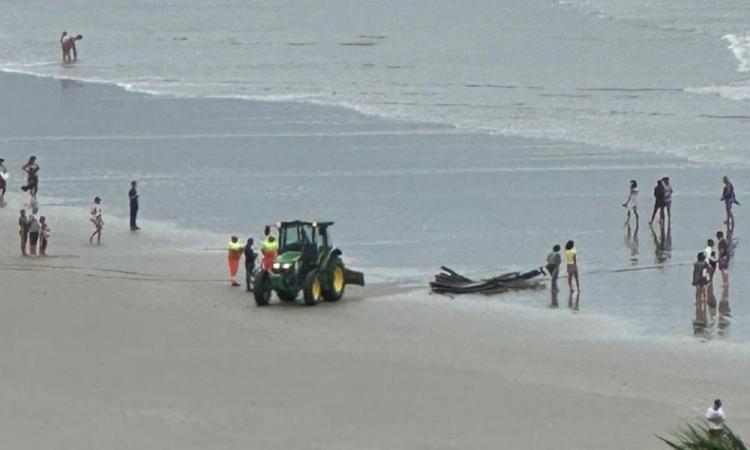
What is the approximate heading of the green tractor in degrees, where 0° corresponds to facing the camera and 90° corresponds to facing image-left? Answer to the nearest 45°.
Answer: approximately 45°

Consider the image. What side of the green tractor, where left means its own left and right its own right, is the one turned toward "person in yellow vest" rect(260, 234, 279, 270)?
right

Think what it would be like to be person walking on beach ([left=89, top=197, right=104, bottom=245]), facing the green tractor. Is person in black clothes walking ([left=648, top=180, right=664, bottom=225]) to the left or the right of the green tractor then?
left

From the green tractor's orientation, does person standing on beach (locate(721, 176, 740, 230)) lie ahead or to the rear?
to the rear

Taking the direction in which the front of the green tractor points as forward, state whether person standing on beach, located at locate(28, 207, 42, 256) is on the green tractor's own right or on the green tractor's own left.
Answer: on the green tractor's own right

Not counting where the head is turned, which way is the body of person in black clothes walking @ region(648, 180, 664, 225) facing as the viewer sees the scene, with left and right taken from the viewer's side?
facing to the left of the viewer

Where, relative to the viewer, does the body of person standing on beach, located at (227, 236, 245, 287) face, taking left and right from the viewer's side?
facing to the right of the viewer
